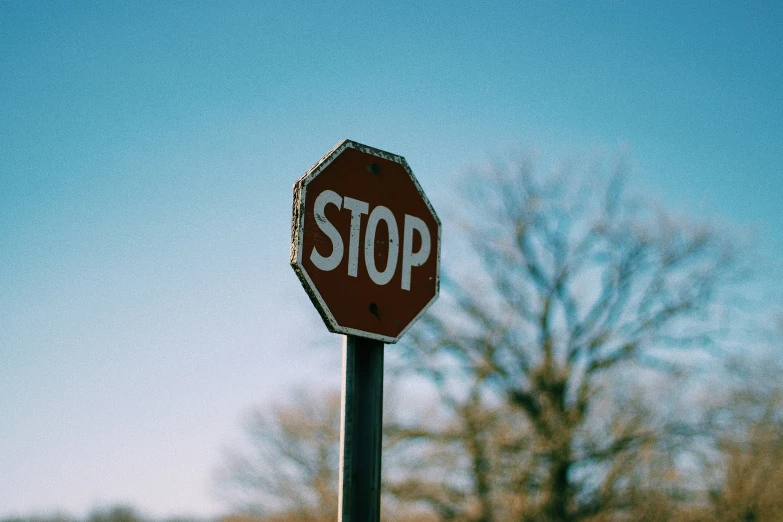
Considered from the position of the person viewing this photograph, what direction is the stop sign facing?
facing the viewer and to the right of the viewer

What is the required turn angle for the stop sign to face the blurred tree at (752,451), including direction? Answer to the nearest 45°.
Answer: approximately 90° to its left
